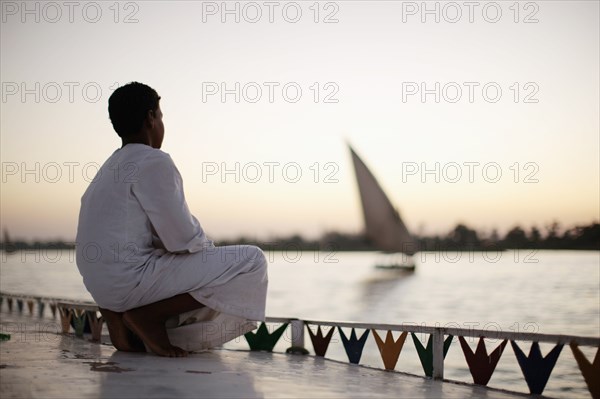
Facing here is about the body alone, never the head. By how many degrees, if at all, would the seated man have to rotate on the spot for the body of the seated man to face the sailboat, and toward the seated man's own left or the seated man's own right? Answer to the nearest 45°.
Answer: approximately 45° to the seated man's own left

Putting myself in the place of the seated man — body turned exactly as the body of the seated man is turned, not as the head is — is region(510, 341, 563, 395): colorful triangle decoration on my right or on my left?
on my right

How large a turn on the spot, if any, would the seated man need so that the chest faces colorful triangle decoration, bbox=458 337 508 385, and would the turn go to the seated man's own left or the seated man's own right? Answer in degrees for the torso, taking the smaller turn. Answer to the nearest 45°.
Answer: approximately 45° to the seated man's own right

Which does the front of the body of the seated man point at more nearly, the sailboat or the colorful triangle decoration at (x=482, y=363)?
the sailboat

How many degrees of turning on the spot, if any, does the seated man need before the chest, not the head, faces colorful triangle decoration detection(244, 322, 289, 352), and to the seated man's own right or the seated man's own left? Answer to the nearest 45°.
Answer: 0° — they already face it

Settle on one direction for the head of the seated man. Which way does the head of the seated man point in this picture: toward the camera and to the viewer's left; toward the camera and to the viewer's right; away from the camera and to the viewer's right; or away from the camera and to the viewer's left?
away from the camera and to the viewer's right

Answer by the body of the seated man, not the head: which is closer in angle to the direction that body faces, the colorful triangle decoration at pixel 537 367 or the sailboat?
the sailboat

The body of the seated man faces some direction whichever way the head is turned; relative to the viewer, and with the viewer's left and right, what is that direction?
facing away from the viewer and to the right of the viewer
